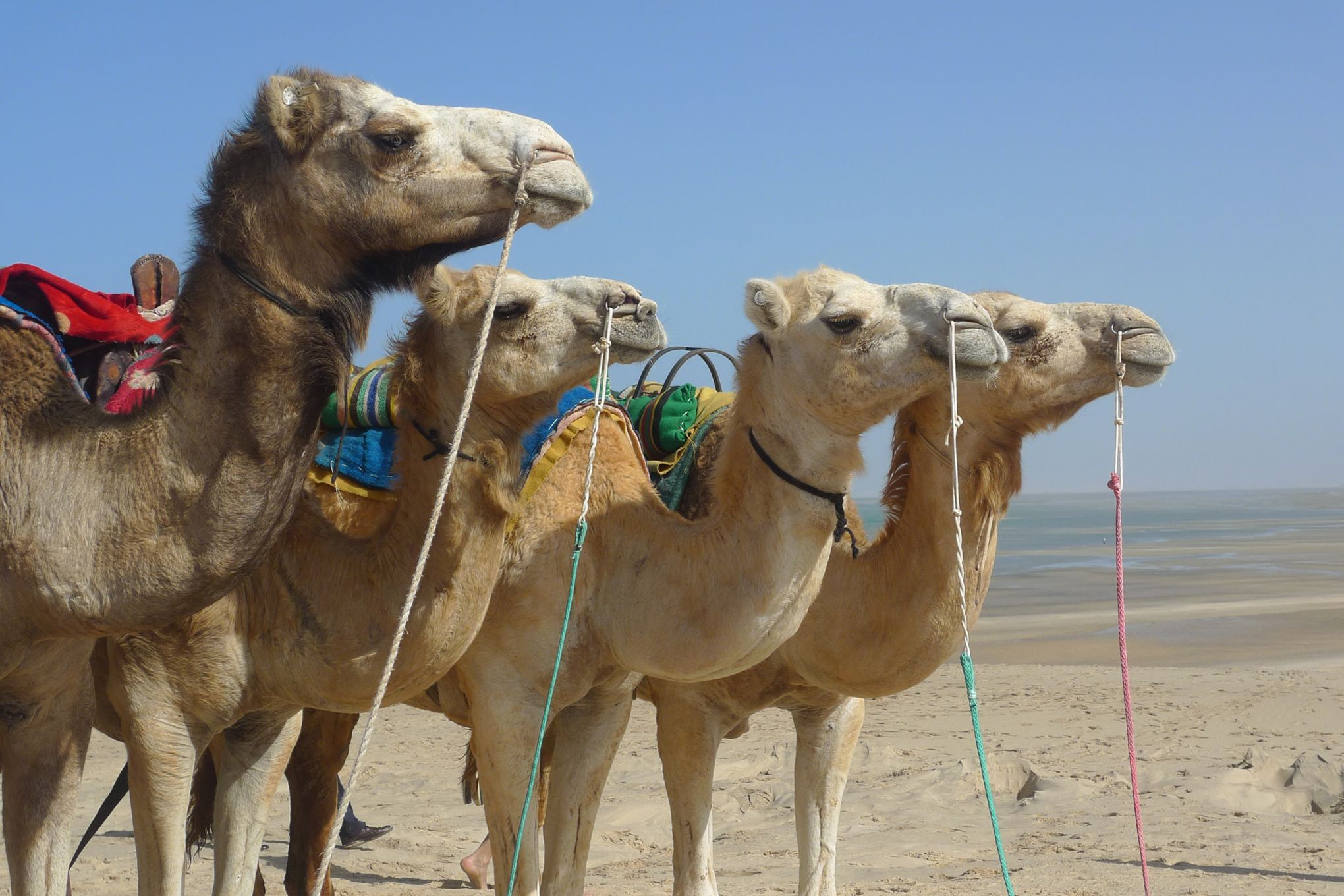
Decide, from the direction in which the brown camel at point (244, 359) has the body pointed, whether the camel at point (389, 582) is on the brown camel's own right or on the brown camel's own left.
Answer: on the brown camel's own left

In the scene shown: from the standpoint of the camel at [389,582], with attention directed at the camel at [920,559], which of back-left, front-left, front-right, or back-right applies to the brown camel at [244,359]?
back-right

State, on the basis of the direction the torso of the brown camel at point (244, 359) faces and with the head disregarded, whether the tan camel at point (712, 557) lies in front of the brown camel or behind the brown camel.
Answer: in front

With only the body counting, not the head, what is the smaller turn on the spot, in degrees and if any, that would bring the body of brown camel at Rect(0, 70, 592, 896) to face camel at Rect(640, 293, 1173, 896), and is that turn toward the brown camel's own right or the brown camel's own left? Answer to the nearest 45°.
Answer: approximately 45° to the brown camel's own left

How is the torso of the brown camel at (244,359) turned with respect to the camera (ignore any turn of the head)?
to the viewer's right
